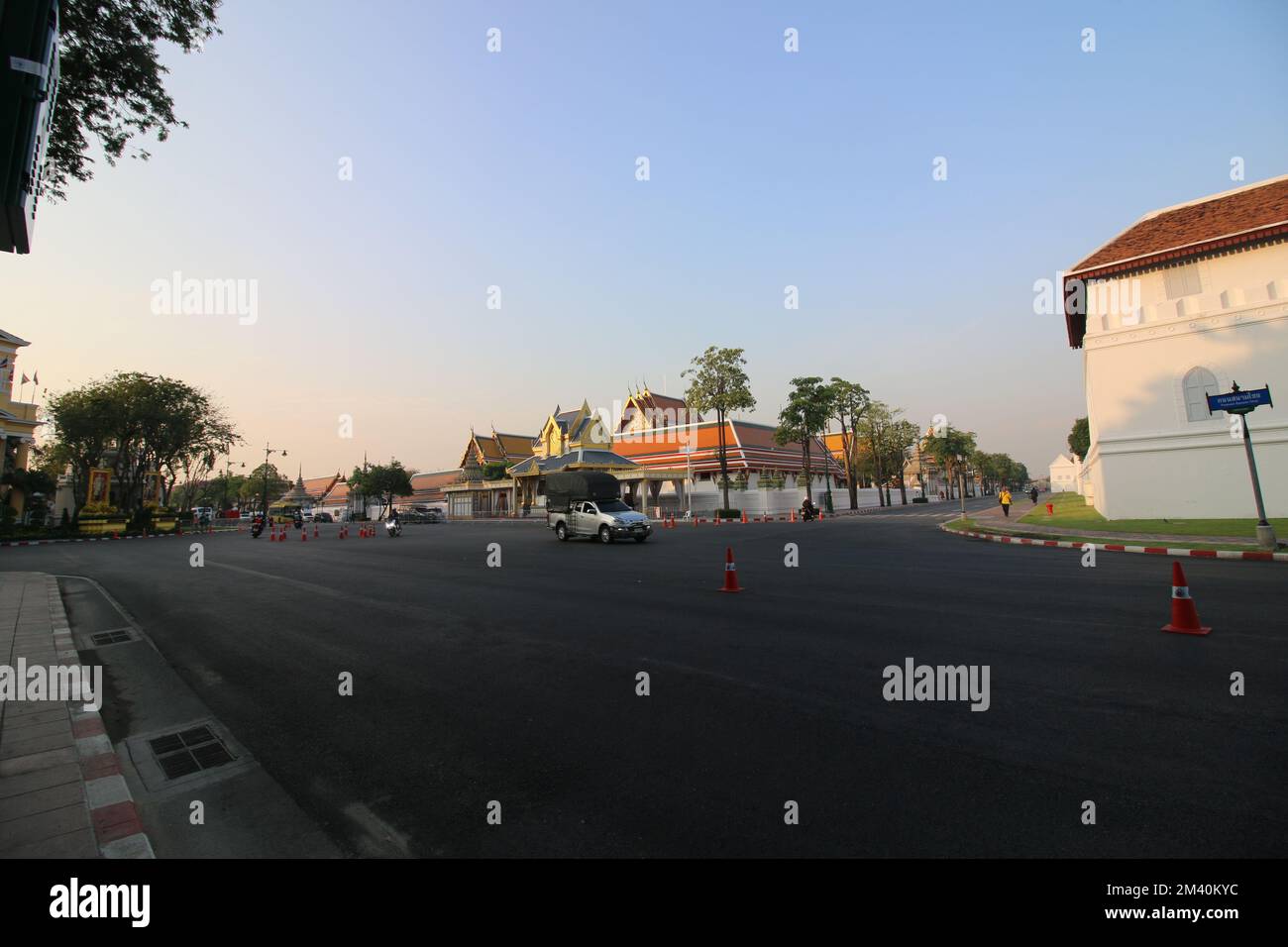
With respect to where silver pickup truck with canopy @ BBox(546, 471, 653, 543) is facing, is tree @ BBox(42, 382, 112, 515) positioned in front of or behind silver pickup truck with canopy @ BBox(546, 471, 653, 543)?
behind

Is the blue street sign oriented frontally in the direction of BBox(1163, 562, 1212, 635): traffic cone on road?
yes

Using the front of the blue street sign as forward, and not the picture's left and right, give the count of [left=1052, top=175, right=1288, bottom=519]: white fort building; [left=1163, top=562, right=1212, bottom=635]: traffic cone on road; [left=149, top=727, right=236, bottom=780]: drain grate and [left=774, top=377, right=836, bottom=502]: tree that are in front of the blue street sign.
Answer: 2

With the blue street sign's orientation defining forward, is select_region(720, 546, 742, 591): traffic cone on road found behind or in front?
in front

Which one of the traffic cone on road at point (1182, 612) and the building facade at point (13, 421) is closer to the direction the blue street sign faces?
the traffic cone on road

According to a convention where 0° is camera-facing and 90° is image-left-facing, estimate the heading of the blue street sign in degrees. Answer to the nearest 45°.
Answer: approximately 0°

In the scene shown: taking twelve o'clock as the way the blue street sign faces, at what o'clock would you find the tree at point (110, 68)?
The tree is roughly at 1 o'clock from the blue street sign.

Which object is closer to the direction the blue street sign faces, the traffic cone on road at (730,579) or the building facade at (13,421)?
the traffic cone on road

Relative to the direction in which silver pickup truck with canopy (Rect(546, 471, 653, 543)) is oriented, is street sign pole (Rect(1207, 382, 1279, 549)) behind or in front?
in front

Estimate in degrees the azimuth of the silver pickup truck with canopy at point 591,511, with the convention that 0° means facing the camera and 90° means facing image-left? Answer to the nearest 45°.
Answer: approximately 315°

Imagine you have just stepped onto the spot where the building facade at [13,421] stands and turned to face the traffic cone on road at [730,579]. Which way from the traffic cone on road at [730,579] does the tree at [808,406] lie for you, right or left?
left
